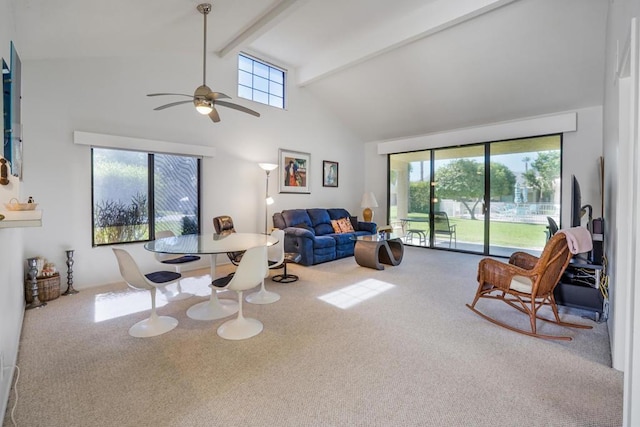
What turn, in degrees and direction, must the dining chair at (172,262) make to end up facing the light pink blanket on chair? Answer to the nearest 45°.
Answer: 0° — it already faces it

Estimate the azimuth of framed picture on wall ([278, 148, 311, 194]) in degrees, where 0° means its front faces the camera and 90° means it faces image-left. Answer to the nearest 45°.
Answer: approximately 315°

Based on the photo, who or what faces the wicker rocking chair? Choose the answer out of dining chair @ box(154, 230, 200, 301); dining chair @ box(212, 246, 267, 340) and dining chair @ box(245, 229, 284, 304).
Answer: dining chair @ box(154, 230, 200, 301)

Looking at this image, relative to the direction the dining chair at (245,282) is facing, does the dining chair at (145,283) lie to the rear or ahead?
ahead

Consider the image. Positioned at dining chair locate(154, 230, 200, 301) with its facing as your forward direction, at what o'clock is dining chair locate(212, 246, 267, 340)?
dining chair locate(212, 246, 267, 340) is roughly at 1 o'clock from dining chair locate(154, 230, 200, 301).

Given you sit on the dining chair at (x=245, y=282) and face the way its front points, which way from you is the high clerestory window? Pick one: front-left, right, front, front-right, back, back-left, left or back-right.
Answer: front-right

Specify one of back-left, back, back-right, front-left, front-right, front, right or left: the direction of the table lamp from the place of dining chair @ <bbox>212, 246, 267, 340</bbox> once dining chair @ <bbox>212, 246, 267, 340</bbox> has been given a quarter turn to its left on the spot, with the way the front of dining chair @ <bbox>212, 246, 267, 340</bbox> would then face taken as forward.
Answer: back

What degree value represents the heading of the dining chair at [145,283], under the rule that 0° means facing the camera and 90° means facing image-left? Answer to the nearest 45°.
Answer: approximately 225°

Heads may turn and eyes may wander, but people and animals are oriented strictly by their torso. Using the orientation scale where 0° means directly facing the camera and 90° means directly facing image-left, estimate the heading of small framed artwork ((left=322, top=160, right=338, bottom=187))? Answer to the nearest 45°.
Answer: approximately 315°

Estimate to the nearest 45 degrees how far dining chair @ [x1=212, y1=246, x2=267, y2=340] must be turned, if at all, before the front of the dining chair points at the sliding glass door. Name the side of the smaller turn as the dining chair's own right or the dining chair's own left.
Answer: approximately 90° to the dining chair's own right

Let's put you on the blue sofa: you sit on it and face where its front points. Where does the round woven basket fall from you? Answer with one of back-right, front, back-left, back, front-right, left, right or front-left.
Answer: right

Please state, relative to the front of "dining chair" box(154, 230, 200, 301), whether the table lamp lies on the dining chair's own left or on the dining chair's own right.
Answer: on the dining chair's own left

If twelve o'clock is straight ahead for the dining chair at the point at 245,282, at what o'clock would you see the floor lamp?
The floor lamp is roughly at 2 o'clock from the dining chair.

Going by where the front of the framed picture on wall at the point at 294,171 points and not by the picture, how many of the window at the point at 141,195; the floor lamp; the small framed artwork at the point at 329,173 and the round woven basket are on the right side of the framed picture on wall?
3

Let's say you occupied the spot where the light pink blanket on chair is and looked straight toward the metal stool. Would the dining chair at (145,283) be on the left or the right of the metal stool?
left
